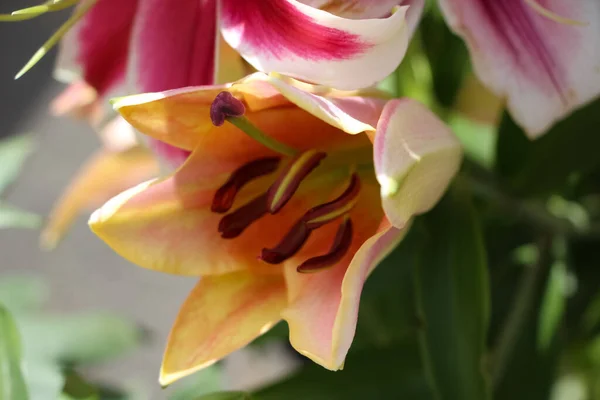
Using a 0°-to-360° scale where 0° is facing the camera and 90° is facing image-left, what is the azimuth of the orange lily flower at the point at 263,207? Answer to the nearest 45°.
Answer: approximately 45°
